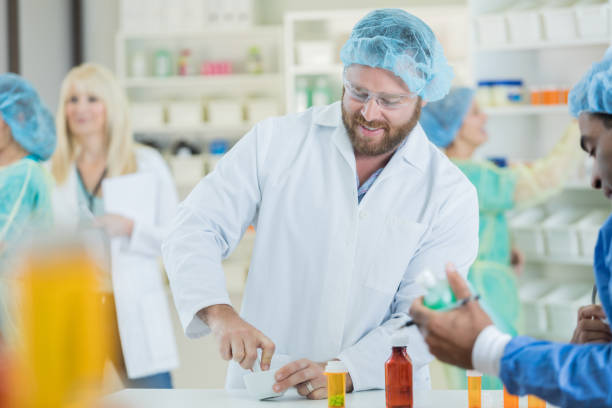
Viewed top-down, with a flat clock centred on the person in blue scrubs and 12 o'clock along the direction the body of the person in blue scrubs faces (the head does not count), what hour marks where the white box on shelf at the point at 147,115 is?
The white box on shelf is roughly at 2 o'clock from the person in blue scrubs.

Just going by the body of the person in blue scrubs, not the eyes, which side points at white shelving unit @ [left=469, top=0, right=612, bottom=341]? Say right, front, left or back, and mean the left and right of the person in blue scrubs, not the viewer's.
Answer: right

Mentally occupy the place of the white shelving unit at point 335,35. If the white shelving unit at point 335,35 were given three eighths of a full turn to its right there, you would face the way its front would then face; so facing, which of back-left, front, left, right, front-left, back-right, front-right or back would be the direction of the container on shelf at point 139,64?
front-left

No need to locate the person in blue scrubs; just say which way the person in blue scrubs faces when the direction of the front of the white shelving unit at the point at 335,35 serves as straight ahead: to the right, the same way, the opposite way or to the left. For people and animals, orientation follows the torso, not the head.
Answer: to the right

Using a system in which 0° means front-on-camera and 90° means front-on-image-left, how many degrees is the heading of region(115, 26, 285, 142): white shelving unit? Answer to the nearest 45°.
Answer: approximately 0°

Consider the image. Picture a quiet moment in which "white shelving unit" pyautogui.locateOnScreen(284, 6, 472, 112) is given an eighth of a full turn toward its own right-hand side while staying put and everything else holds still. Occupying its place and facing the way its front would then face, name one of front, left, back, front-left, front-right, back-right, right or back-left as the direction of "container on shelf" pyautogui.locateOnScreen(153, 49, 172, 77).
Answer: front-right

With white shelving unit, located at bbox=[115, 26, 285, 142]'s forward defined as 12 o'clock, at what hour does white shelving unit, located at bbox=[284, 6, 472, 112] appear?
white shelving unit, located at bbox=[284, 6, 472, 112] is roughly at 10 o'clock from white shelving unit, located at bbox=[115, 26, 285, 142].

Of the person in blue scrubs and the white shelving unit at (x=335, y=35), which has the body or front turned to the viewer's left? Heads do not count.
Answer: the person in blue scrubs

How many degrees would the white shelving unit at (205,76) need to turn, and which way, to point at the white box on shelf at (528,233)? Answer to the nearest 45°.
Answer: approximately 45° to its left

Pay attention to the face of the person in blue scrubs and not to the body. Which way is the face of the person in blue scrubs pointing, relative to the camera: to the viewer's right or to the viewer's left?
to the viewer's left

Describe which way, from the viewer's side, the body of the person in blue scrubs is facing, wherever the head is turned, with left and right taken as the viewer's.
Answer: facing to the left of the viewer
